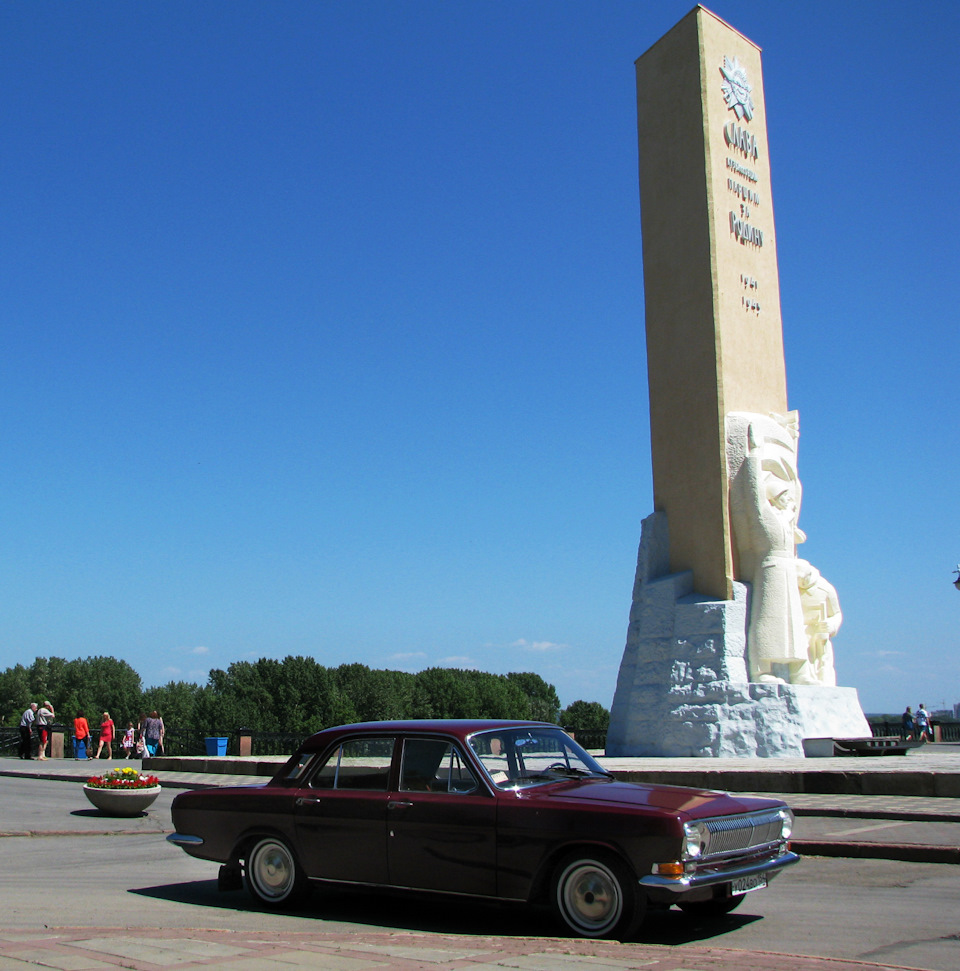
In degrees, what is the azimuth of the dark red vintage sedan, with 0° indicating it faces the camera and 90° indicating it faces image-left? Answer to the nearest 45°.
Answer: approximately 315°

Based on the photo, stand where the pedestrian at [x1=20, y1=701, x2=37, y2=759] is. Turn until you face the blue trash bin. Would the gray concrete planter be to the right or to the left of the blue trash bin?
right

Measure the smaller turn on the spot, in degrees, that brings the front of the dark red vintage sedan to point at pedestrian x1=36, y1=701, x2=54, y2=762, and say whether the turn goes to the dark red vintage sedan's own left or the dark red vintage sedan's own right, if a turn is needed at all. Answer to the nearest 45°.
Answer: approximately 180°

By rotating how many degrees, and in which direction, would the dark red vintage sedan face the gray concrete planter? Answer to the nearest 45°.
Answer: approximately 180°

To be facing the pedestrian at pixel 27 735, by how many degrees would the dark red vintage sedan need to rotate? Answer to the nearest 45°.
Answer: approximately 180°
